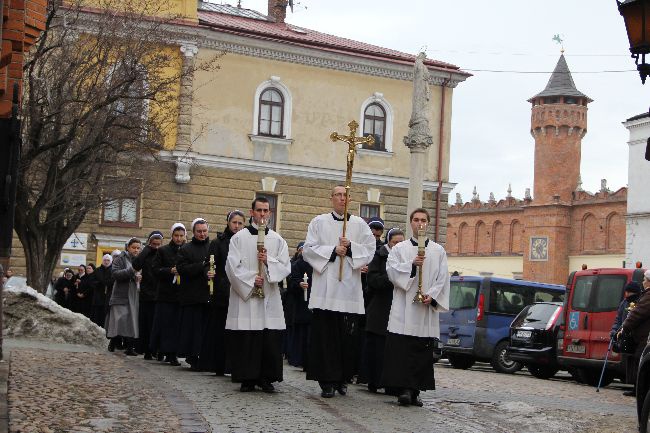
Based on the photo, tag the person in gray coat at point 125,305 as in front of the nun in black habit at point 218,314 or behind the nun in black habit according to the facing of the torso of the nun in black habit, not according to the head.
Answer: behind

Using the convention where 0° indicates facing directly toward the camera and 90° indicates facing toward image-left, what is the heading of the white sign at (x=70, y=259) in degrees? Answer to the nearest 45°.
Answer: approximately 0°

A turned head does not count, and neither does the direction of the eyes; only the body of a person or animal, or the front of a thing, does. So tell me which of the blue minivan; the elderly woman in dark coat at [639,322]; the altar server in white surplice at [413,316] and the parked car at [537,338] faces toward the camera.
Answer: the altar server in white surplice

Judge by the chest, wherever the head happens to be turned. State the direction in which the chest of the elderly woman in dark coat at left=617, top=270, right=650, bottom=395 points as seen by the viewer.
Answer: to the viewer's left
